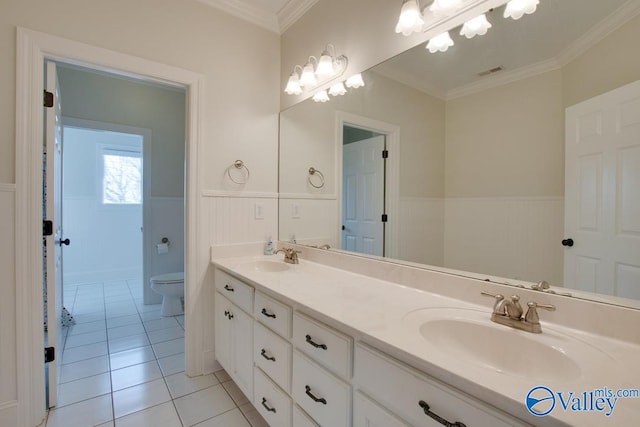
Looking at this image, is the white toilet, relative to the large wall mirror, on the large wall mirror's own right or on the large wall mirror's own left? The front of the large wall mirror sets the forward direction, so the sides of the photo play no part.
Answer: on the large wall mirror's own right

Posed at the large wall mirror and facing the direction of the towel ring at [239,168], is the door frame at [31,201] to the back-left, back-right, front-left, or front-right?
front-left

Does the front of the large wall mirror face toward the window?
no

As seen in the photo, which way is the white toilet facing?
to the viewer's left

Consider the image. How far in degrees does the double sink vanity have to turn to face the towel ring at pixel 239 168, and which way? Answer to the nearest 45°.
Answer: approximately 90° to its right

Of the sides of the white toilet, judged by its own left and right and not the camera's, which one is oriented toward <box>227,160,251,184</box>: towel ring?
left

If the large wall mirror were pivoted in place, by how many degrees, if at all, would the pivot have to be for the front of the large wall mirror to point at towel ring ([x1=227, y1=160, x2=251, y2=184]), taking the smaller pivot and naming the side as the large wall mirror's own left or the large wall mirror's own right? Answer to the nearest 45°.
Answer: approximately 45° to the large wall mirror's own right

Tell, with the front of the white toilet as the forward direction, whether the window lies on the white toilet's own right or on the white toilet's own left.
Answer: on the white toilet's own right

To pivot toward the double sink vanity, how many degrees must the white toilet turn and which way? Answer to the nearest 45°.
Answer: approximately 90° to its left

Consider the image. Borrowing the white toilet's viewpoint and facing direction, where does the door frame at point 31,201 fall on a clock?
The door frame is roughly at 10 o'clock from the white toilet.

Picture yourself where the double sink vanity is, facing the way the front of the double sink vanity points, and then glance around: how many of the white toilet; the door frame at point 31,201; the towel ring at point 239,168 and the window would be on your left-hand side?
0

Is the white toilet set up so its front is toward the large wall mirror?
no

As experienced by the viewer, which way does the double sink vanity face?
facing the viewer and to the left of the viewer

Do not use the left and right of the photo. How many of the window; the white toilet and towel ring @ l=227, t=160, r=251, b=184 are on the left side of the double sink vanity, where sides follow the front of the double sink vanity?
0
